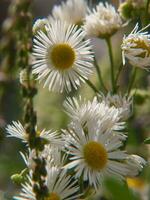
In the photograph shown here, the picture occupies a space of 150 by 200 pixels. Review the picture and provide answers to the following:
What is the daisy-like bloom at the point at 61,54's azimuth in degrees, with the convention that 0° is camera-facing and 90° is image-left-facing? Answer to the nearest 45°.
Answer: approximately 0°
